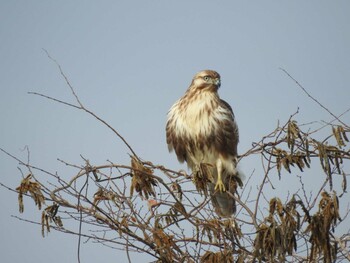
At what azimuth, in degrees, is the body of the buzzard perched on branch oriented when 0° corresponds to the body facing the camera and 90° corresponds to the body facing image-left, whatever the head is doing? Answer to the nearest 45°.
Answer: approximately 0°
